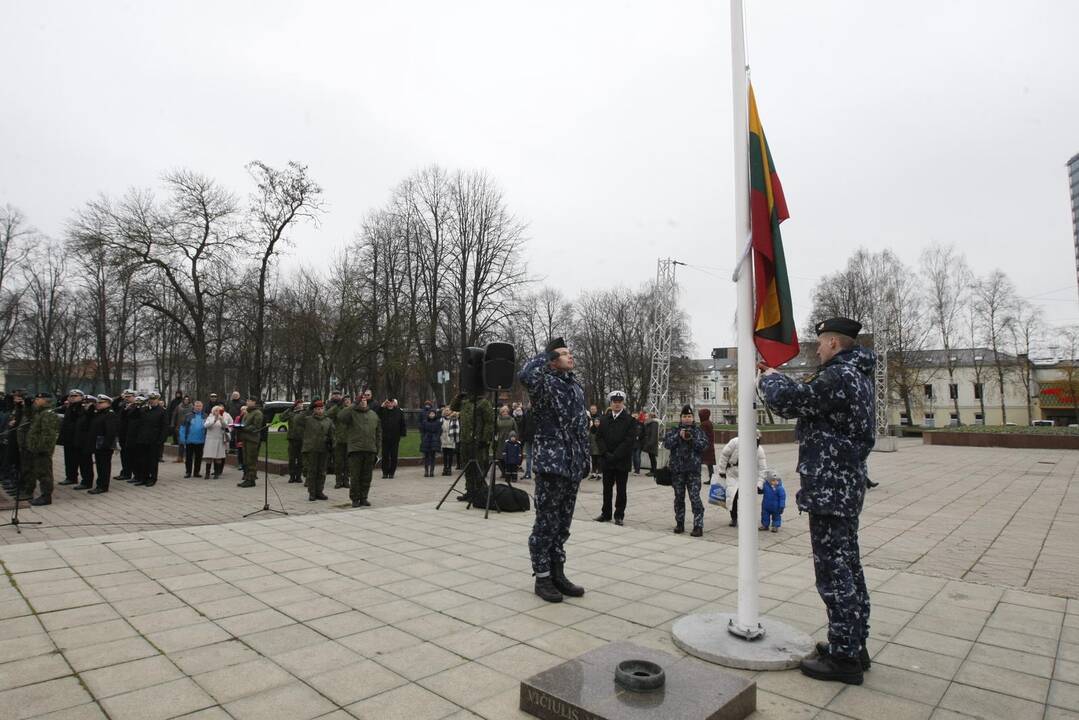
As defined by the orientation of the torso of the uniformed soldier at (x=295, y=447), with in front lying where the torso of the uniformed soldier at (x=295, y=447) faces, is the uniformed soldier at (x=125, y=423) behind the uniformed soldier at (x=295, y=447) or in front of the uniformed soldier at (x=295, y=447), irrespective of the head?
behind

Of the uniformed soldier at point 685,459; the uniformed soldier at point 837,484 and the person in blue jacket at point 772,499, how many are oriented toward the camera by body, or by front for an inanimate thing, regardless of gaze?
2

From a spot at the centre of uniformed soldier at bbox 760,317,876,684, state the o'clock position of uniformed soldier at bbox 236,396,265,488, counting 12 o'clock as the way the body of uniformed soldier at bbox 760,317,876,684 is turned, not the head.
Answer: uniformed soldier at bbox 236,396,265,488 is roughly at 1 o'clock from uniformed soldier at bbox 760,317,876,684.

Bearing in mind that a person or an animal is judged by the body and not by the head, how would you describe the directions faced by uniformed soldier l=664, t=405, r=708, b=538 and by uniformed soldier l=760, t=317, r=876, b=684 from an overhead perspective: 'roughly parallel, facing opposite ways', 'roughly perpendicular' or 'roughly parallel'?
roughly perpendicular

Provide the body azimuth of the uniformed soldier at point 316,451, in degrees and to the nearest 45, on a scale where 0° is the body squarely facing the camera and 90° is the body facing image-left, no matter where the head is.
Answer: approximately 315°

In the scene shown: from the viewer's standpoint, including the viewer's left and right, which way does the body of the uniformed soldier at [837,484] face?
facing to the left of the viewer

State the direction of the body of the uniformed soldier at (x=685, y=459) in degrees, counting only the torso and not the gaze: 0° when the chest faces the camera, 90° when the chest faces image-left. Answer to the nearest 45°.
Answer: approximately 0°

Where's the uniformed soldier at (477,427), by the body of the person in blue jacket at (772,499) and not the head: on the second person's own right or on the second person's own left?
on the second person's own right

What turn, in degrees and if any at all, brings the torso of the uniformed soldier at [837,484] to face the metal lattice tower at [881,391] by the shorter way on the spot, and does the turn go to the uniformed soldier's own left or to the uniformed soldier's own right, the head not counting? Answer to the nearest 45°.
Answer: approximately 90° to the uniformed soldier's own right
